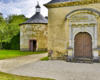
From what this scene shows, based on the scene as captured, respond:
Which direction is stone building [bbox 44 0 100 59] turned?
toward the camera

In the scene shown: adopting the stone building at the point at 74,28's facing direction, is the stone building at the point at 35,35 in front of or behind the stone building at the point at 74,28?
behind

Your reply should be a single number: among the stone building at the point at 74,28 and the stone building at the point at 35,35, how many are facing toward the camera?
2

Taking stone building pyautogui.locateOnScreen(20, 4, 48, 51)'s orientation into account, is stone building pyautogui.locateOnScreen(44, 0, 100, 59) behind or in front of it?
in front

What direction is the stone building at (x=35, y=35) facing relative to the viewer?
toward the camera
